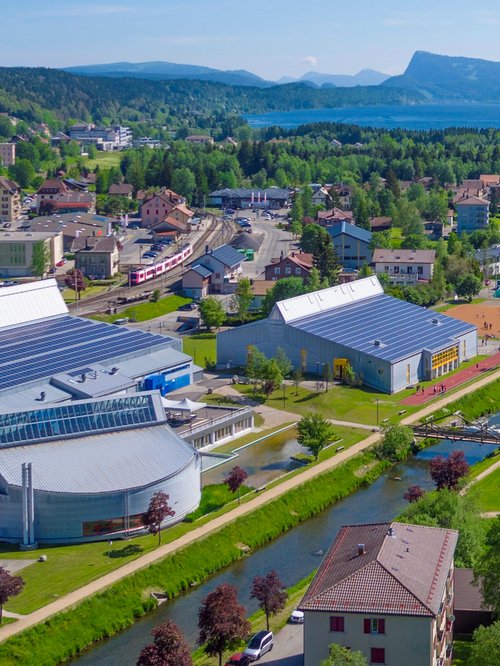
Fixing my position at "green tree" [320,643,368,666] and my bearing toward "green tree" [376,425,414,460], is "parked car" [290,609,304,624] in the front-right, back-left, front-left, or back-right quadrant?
front-left

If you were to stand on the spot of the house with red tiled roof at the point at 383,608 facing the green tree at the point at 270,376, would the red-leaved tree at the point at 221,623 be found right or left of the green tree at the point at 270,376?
left

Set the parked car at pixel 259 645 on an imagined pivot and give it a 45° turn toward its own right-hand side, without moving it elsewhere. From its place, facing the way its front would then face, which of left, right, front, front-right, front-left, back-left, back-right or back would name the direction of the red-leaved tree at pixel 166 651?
front-left

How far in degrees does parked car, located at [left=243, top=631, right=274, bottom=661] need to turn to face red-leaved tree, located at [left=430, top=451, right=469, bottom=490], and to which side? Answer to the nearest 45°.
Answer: approximately 180°

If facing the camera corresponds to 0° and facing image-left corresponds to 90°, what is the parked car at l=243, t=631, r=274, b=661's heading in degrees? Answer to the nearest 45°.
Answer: approximately 45°

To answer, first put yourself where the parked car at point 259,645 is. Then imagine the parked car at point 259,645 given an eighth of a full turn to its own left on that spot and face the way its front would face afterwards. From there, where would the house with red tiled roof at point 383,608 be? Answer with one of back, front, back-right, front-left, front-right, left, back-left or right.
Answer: front-left

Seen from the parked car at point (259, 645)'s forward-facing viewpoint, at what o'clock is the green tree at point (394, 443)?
The green tree is roughly at 5 o'clock from the parked car.

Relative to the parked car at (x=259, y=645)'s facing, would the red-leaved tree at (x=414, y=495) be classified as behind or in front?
behind

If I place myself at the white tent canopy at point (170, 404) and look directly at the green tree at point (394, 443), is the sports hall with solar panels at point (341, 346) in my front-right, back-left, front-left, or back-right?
front-left

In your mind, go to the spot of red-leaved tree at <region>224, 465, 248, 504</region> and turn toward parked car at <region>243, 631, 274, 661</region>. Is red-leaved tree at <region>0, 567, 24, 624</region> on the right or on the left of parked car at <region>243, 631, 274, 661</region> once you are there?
right
